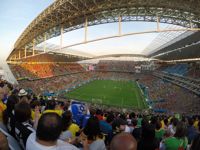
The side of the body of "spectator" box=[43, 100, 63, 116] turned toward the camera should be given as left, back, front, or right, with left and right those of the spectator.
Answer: back

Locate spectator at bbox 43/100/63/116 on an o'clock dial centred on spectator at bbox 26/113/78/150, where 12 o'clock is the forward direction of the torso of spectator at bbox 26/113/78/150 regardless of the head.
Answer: spectator at bbox 43/100/63/116 is roughly at 12 o'clock from spectator at bbox 26/113/78/150.

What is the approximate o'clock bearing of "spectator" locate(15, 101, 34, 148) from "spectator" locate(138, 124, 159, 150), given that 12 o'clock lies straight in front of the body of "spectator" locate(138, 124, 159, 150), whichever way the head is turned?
"spectator" locate(15, 101, 34, 148) is roughly at 8 o'clock from "spectator" locate(138, 124, 159, 150).

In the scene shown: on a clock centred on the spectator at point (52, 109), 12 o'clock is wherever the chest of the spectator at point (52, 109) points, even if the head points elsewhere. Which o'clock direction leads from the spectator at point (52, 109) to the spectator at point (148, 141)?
the spectator at point (148, 141) is roughly at 5 o'clock from the spectator at point (52, 109).

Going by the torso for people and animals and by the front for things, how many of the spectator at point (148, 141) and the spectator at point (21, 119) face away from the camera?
2

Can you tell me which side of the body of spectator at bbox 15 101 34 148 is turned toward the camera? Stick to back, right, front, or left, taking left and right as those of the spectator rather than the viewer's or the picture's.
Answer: back

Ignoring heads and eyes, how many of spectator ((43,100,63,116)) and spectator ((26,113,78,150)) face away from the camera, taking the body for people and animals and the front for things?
2

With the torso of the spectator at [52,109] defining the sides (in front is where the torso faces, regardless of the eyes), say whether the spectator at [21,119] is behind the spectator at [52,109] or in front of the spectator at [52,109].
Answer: behind

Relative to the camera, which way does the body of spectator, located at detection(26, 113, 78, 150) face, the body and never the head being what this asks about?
away from the camera

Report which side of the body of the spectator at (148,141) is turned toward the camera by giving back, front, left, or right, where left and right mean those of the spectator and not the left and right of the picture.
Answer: back

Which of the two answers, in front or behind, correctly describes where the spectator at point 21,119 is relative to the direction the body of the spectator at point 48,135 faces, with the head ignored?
in front

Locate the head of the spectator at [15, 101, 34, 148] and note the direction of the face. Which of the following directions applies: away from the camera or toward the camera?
away from the camera

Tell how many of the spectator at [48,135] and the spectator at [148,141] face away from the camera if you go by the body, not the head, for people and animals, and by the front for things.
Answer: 2
